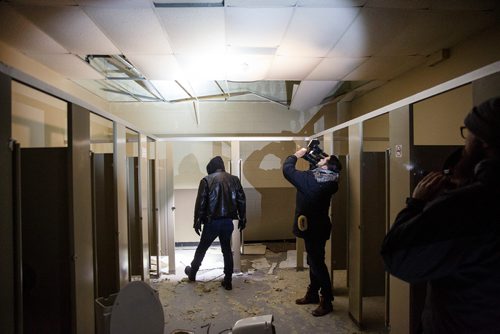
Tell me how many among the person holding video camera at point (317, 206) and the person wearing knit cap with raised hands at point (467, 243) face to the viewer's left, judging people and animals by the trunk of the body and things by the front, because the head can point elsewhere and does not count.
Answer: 2

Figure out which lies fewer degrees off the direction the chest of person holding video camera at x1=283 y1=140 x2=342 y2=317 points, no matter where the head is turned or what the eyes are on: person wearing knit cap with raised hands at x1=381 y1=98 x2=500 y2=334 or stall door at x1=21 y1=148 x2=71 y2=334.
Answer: the stall door

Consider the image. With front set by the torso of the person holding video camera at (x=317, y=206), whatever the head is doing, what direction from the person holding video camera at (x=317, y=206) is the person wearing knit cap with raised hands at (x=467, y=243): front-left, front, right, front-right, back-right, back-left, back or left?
left

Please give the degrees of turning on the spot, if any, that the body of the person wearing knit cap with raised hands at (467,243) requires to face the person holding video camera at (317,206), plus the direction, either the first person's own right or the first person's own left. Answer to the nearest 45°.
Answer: approximately 45° to the first person's own right

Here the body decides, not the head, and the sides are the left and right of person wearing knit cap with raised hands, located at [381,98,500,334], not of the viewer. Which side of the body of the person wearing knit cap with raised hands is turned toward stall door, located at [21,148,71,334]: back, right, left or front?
front

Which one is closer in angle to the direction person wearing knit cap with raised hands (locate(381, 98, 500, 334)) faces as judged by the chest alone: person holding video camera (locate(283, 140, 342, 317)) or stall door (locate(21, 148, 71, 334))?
the stall door

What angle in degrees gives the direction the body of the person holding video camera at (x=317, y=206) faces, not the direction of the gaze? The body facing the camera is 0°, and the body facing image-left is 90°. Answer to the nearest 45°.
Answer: approximately 90°

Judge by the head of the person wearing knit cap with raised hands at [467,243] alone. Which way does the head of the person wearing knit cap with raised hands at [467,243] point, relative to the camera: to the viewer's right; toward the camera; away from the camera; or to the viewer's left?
to the viewer's left

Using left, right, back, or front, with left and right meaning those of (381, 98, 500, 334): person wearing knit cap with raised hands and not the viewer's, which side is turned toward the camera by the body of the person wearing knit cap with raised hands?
left

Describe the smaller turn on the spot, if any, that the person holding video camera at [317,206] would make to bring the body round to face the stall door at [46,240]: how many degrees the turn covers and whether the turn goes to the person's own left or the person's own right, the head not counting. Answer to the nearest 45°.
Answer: approximately 45° to the person's own left
